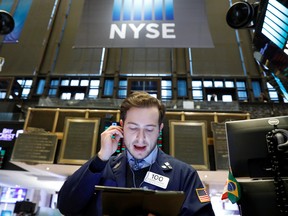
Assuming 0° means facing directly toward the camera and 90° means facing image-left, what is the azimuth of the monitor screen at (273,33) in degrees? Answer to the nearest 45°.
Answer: approximately 45°

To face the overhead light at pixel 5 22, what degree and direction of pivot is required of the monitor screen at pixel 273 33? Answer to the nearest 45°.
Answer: approximately 45° to its right

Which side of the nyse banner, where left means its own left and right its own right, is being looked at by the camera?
front

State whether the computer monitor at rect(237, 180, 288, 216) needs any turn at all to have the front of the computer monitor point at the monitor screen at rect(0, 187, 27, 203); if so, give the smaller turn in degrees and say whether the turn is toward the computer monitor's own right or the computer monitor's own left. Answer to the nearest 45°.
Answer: approximately 45° to the computer monitor's own left
